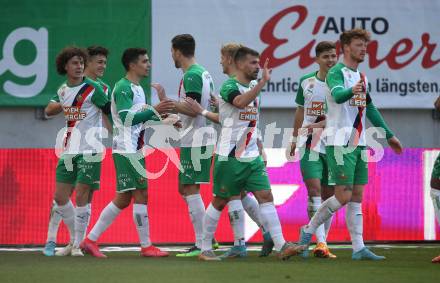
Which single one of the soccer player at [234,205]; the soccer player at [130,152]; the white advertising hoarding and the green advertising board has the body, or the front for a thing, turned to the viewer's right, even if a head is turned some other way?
the soccer player at [130,152]

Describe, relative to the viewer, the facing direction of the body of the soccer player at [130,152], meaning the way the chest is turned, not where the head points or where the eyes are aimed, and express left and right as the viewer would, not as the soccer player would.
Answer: facing to the right of the viewer

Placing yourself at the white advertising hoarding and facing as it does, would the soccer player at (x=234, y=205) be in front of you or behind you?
in front

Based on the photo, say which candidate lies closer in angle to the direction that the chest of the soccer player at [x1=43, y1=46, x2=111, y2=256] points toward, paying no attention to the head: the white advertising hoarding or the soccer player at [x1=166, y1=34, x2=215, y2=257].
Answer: the soccer player

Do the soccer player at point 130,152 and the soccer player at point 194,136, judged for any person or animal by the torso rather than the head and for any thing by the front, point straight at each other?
yes

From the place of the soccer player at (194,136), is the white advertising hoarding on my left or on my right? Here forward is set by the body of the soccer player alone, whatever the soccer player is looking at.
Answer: on my right

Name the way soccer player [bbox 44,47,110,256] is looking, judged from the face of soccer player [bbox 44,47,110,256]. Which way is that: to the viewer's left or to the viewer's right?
to the viewer's right

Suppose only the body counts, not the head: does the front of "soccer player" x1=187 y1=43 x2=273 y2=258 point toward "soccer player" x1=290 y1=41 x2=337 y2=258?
no

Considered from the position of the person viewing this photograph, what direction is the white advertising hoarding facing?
facing the viewer

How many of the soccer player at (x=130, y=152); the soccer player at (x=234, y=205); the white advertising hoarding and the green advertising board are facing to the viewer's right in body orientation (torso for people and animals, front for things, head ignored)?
1

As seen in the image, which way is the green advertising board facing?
toward the camera

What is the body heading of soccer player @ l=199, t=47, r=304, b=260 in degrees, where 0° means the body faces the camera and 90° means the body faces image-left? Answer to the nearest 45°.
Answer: approximately 315°
